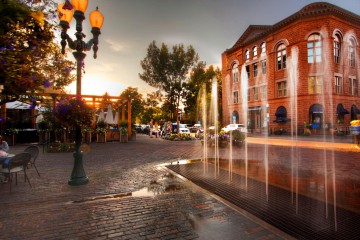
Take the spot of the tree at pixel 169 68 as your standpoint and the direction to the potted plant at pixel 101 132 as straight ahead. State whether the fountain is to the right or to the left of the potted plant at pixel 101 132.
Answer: left
